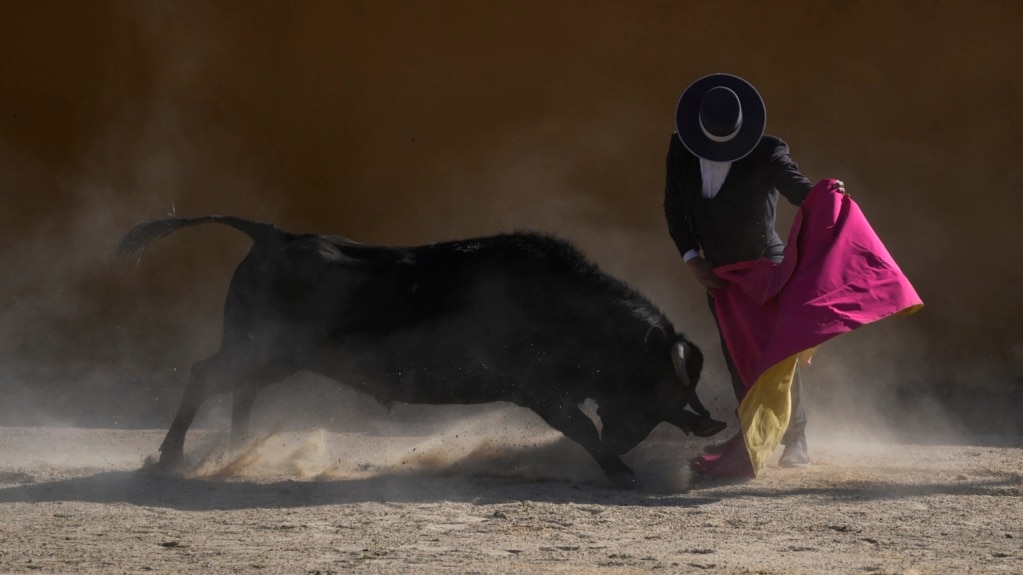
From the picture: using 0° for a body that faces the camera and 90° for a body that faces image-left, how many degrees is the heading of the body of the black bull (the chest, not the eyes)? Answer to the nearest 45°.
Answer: approximately 270°
